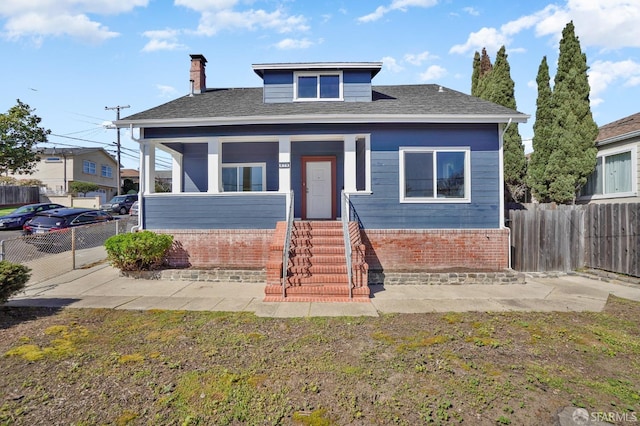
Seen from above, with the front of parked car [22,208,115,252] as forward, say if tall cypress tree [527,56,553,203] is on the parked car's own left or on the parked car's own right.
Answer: on the parked car's own right

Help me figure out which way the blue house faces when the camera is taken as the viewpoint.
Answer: facing the viewer

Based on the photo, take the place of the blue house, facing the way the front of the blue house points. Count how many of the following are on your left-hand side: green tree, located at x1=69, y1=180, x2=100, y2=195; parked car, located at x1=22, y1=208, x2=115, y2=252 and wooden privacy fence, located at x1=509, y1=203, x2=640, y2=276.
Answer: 1

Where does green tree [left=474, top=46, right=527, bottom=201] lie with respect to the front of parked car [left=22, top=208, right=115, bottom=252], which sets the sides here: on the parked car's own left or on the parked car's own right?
on the parked car's own right

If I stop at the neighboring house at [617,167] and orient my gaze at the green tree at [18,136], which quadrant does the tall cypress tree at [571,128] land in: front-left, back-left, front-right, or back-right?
front-left

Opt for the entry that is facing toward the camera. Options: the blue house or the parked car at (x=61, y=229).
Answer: the blue house

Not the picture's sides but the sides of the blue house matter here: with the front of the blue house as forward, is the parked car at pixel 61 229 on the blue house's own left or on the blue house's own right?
on the blue house's own right

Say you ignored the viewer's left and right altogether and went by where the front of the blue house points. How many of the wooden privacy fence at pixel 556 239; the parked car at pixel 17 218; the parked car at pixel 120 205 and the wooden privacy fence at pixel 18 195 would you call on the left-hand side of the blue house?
1

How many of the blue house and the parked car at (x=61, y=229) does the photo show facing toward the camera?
1
